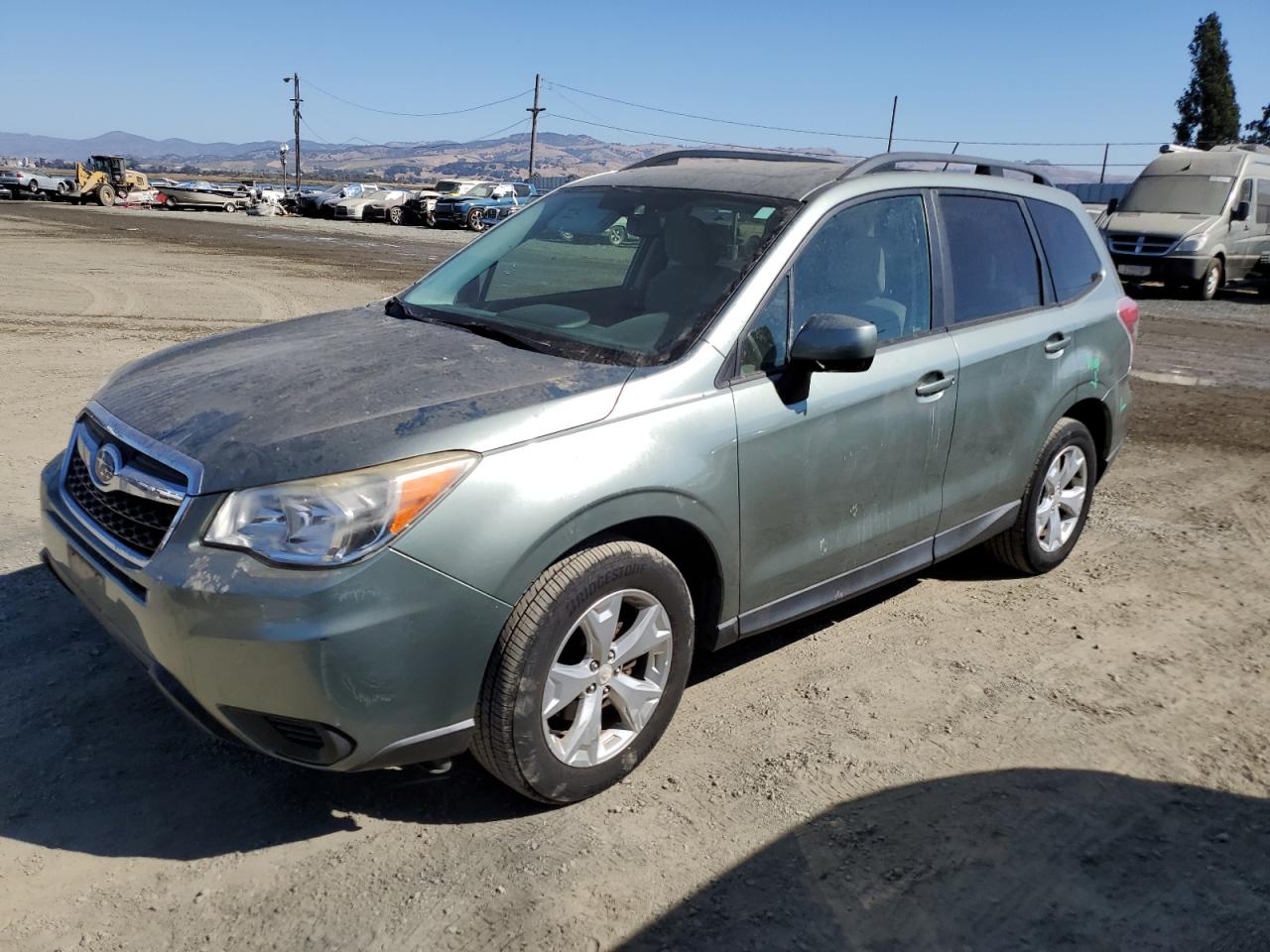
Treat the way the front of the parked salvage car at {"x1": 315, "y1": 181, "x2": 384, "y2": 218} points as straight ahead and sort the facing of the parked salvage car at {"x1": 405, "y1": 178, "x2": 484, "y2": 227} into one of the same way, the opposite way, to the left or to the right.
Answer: the same way

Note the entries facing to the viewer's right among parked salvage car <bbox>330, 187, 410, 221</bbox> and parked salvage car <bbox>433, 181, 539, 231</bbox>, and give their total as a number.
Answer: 0

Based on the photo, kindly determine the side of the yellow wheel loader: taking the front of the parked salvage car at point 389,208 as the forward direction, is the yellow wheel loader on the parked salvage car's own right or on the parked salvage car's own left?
on the parked salvage car's own right

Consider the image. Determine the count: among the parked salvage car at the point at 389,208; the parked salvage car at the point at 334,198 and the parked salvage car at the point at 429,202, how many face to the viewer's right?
0

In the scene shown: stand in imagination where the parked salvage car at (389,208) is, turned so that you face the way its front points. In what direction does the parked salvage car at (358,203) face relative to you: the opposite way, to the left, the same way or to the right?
the same way

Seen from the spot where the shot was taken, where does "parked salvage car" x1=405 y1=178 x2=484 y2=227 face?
facing the viewer and to the left of the viewer

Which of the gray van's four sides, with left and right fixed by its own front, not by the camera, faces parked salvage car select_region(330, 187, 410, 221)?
right

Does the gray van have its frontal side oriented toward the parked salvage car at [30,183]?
no

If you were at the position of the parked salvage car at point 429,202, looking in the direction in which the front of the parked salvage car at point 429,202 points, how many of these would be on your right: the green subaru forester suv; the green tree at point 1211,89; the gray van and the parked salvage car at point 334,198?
1

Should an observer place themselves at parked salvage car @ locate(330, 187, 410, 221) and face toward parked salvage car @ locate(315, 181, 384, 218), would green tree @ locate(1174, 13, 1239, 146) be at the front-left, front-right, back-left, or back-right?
back-right

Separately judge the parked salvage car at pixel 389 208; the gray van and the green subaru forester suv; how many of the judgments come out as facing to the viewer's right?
0

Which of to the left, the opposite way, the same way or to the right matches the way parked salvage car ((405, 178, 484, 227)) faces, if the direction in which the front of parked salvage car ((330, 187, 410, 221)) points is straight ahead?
the same way

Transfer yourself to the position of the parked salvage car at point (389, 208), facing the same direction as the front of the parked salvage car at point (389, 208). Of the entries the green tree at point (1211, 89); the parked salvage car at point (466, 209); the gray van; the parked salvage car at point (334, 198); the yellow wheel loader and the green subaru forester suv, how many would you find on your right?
2

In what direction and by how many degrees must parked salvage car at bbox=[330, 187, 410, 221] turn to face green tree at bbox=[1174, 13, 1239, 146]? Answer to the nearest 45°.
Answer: approximately 135° to its left

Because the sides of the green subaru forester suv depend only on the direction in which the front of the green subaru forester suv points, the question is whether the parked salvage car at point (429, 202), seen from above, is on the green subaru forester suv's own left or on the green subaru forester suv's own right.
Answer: on the green subaru forester suv's own right

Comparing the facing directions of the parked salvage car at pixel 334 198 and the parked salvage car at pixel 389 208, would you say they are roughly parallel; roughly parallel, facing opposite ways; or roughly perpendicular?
roughly parallel

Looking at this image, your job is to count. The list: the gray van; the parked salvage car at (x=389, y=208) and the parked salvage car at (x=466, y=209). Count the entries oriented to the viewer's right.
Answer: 0

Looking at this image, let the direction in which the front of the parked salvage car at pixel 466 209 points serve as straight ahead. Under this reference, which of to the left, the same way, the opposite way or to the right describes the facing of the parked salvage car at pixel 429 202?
the same way

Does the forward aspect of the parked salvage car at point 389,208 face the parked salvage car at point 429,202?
no

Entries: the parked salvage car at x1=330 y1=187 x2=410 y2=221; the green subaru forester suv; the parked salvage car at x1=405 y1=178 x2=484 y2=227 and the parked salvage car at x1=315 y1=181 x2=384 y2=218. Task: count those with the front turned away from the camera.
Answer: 0

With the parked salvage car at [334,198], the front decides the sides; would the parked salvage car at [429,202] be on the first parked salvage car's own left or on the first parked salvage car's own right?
on the first parked salvage car's own left

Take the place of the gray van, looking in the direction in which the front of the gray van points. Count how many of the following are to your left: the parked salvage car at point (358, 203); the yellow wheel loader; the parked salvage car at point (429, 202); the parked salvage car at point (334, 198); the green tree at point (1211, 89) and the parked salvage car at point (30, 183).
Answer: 0

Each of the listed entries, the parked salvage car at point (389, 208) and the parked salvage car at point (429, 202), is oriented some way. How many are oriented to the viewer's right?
0

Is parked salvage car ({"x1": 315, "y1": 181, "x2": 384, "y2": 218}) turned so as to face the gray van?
no
